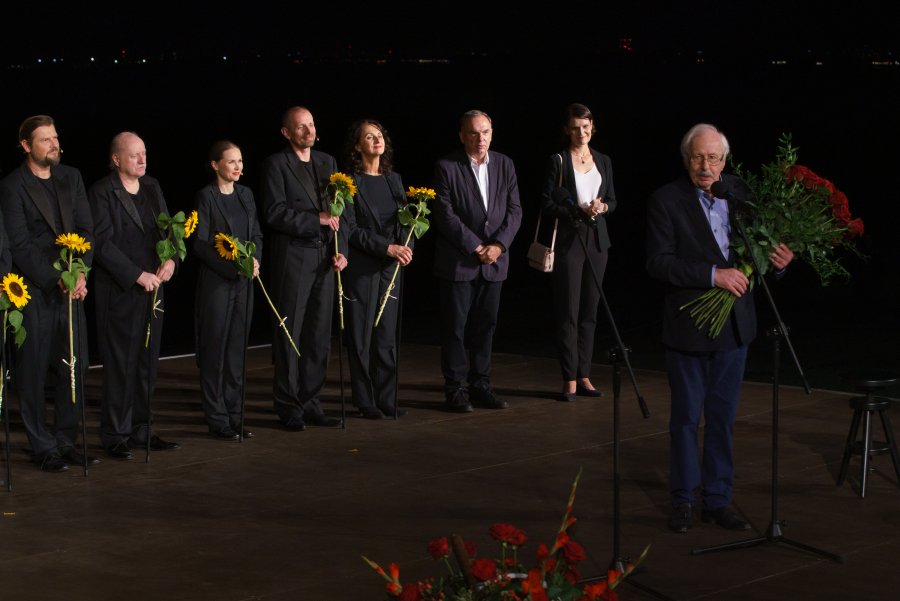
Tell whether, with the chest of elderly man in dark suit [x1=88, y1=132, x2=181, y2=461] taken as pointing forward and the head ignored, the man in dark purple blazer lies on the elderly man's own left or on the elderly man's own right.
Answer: on the elderly man's own left

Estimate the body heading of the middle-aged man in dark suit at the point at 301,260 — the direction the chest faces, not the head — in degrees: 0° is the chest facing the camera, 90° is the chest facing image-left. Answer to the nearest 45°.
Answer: approximately 315°

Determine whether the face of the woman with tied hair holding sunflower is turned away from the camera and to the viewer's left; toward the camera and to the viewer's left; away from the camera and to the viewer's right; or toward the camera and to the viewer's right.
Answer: toward the camera and to the viewer's right

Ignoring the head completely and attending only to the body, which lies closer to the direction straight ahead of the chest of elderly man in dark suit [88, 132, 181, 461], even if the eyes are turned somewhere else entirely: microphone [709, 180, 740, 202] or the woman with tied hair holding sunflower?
the microphone

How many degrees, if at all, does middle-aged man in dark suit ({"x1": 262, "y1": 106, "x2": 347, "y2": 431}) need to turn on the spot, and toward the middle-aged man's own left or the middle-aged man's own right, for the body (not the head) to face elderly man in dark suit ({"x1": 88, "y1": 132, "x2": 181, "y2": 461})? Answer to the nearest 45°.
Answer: approximately 90° to the middle-aged man's own right

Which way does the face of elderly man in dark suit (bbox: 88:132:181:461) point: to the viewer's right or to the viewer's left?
to the viewer's right

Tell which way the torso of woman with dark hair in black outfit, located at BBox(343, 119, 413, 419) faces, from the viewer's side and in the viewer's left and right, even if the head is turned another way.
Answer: facing the viewer and to the right of the viewer

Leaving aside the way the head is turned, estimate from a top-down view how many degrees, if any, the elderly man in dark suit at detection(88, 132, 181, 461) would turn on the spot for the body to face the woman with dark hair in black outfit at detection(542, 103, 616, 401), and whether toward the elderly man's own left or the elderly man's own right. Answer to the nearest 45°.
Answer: approximately 45° to the elderly man's own left
